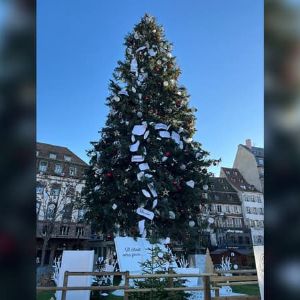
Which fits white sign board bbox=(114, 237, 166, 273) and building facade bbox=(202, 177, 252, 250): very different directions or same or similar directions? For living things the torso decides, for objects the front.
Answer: same or similar directions

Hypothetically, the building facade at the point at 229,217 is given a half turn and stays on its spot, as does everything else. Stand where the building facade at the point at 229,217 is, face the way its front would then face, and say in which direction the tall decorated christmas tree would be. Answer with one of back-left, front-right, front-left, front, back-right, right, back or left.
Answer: back

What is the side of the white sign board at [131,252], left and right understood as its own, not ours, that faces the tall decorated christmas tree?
back

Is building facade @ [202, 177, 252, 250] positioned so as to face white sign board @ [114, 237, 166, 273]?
yes

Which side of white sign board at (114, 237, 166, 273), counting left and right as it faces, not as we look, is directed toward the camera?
front

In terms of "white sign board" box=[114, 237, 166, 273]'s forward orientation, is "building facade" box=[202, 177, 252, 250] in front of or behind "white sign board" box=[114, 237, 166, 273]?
behind

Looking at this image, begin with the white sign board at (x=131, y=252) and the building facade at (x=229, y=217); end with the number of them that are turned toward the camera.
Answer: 2

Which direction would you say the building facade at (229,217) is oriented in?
toward the camera

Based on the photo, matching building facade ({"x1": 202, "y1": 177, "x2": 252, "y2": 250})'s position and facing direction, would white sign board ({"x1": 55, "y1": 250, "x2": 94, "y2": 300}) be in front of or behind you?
in front

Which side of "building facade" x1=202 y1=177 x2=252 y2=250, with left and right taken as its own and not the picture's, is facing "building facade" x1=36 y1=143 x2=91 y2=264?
right
